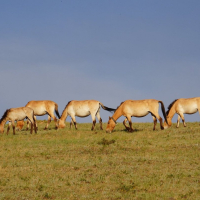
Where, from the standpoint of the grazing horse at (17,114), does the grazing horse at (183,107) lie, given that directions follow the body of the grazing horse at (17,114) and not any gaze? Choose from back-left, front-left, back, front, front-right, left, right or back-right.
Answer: back

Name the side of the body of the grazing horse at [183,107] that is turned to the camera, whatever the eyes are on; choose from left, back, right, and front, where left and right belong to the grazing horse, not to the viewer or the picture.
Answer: left

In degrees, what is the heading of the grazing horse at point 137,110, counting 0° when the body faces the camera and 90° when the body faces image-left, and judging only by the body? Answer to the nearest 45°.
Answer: approximately 90°

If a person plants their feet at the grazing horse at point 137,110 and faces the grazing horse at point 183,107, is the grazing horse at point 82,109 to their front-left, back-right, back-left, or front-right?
back-left

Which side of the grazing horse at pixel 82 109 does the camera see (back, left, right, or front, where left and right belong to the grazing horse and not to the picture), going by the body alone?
left

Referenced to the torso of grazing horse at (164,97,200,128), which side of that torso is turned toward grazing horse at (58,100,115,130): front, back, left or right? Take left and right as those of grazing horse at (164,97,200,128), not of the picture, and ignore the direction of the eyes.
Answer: front

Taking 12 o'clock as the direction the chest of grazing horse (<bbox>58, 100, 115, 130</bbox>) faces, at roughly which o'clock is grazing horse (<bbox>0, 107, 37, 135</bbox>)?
grazing horse (<bbox>0, 107, 37, 135</bbox>) is roughly at 11 o'clock from grazing horse (<bbox>58, 100, 115, 130</bbox>).

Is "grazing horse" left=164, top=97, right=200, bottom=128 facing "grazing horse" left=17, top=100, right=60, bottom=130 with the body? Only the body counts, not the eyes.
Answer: yes

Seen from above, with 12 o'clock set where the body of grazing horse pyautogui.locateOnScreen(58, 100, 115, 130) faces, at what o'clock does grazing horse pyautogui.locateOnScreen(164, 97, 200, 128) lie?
grazing horse pyautogui.locateOnScreen(164, 97, 200, 128) is roughly at 6 o'clock from grazing horse pyautogui.locateOnScreen(58, 100, 115, 130).

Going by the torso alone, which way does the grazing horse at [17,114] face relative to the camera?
to the viewer's left

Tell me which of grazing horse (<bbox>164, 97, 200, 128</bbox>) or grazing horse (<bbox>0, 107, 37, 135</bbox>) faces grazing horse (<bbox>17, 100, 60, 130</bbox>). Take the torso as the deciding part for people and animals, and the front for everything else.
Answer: grazing horse (<bbox>164, 97, 200, 128</bbox>)

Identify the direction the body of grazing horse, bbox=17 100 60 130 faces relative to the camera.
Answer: to the viewer's left
